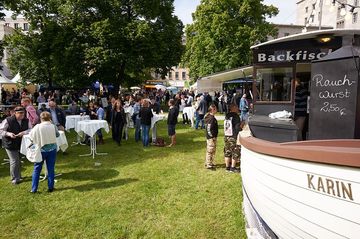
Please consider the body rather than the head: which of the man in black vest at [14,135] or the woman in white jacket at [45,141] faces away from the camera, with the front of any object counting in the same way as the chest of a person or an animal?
the woman in white jacket

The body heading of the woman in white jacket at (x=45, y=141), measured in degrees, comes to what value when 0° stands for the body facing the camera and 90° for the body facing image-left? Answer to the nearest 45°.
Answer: approximately 180°

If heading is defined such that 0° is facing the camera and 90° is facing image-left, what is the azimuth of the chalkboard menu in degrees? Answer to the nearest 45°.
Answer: approximately 0°

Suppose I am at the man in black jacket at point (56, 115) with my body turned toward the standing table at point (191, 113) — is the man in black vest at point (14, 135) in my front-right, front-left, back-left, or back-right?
back-right

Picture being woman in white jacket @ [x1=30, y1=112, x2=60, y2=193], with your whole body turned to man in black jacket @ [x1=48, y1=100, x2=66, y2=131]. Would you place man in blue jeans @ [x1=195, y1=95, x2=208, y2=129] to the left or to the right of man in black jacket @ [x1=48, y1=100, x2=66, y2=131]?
right

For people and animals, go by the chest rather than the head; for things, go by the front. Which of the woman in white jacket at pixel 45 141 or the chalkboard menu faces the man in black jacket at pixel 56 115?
the woman in white jacket

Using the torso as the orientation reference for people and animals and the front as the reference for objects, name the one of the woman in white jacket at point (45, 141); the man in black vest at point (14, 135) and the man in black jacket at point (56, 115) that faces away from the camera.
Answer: the woman in white jacket

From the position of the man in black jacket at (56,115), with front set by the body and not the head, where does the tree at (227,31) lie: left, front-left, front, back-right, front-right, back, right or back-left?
back

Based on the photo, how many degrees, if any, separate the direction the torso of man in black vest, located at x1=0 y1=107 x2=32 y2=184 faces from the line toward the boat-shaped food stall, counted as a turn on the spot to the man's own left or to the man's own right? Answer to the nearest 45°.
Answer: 0° — they already face it

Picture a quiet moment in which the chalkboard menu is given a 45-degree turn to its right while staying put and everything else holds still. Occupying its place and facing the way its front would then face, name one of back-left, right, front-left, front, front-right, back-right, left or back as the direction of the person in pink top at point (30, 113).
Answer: front-right

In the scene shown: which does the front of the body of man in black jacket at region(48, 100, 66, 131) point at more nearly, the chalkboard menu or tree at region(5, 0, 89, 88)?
the chalkboard menu
